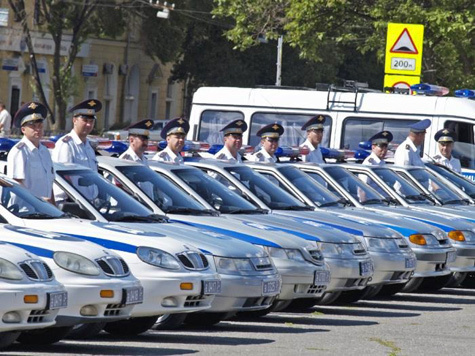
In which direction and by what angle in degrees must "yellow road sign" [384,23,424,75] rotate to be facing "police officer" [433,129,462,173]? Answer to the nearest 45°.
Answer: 0° — it already faces them

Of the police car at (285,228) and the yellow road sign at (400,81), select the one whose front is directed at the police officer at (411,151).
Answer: the yellow road sign

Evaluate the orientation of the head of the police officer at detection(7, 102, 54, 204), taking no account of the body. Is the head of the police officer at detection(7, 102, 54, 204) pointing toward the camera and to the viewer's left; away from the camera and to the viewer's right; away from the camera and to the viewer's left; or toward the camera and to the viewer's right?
toward the camera and to the viewer's right

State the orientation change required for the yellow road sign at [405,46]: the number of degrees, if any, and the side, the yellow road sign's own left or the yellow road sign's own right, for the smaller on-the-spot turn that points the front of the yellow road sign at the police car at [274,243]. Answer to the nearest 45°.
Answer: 0° — it already faces it

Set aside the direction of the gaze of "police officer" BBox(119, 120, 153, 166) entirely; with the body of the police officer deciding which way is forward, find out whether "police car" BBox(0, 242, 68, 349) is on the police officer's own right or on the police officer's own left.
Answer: on the police officer's own right

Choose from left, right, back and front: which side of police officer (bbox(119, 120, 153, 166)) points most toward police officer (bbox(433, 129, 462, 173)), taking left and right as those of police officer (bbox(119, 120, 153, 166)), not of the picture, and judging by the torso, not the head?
left

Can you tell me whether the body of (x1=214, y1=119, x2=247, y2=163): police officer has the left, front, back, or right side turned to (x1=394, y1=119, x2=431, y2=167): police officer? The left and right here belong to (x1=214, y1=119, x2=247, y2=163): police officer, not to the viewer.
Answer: left

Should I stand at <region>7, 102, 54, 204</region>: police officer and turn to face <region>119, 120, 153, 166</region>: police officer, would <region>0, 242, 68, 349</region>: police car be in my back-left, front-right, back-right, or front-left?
back-right

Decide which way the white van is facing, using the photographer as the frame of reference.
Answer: facing to the right of the viewer
